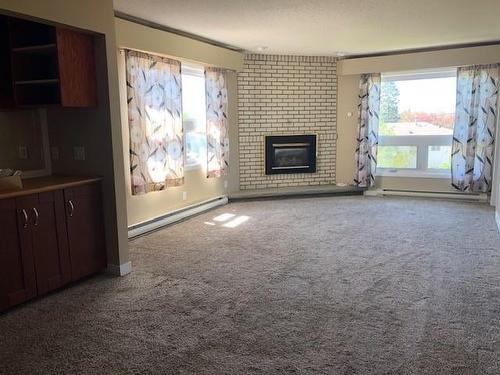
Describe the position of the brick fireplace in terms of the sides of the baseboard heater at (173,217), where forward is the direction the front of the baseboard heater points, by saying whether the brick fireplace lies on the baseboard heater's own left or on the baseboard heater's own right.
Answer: on the baseboard heater's own left

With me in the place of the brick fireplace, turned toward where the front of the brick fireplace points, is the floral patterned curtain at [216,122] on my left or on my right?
on my right

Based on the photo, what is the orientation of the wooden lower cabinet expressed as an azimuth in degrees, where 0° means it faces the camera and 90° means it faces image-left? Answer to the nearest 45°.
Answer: approximately 315°

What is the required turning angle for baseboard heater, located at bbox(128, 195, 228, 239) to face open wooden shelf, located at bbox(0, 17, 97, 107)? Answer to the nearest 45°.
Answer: approximately 90° to its right

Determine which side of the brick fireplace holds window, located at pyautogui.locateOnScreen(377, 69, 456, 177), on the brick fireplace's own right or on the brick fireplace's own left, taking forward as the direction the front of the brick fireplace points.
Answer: on the brick fireplace's own left

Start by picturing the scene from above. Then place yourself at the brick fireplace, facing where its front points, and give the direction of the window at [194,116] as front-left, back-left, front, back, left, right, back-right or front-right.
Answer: front-right

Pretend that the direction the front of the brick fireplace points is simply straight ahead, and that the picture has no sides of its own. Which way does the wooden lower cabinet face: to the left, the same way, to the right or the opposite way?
to the left

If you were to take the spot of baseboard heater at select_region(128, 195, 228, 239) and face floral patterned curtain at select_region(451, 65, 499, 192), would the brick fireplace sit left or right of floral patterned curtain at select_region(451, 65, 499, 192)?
left

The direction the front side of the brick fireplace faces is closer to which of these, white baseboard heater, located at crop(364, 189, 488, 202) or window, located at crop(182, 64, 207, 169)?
the window

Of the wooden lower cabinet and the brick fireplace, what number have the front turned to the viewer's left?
0

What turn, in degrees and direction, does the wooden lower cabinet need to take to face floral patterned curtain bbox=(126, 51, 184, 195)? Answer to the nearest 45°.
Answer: approximately 90° to its left

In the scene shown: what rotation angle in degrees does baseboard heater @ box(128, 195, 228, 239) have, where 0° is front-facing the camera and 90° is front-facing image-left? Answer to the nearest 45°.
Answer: approximately 315°

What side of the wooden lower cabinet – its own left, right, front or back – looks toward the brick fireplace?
left

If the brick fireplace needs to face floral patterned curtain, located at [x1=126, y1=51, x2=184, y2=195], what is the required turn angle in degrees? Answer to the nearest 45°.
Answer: approximately 45° to its right

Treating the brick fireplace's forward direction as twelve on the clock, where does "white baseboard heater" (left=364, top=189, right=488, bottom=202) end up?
The white baseboard heater is roughly at 9 o'clock from the brick fireplace.
